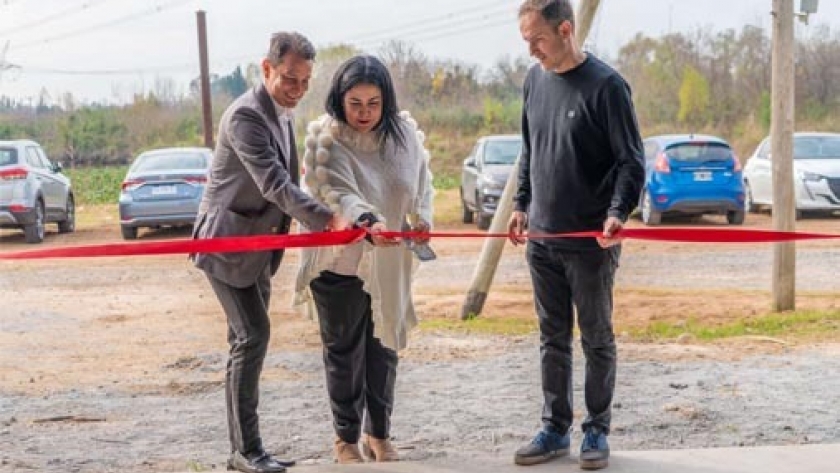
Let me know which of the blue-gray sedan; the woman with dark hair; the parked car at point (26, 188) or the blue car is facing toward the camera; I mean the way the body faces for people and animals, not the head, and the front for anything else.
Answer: the woman with dark hair

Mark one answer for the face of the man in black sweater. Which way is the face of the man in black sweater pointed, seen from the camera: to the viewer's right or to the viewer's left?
to the viewer's left

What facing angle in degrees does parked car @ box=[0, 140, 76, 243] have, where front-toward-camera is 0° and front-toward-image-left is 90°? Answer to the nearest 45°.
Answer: approximately 225°

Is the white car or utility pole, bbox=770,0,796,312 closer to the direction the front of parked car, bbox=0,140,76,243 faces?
the white car

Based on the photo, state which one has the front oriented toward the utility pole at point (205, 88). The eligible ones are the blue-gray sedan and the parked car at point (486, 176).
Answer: the blue-gray sedan

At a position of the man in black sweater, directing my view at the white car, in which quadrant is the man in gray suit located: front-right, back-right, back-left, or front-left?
back-left

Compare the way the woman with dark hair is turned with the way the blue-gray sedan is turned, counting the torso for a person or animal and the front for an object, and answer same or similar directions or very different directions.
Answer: very different directions

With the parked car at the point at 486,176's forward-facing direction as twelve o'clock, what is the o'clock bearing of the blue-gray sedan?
The blue-gray sedan is roughly at 4 o'clock from the parked car.

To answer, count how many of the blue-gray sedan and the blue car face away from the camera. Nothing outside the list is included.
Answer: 2

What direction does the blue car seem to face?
away from the camera

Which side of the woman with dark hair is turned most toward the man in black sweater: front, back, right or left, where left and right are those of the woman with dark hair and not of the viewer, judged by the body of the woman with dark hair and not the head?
left

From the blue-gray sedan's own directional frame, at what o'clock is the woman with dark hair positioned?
The woman with dark hair is roughly at 6 o'clock from the blue-gray sedan.

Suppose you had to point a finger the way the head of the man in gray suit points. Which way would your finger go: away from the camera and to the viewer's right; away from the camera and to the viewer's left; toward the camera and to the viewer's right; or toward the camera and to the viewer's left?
toward the camera and to the viewer's right

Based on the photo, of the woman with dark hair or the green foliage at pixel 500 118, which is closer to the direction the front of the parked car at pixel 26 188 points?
the green foliage

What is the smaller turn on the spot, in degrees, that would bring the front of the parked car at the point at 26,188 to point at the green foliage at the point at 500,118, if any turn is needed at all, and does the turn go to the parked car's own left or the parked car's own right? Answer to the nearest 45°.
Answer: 0° — it already faces it

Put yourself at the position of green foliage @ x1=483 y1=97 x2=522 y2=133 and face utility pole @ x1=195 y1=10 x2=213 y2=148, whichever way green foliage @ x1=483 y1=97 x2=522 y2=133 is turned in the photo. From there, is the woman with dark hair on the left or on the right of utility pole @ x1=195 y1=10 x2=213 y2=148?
left

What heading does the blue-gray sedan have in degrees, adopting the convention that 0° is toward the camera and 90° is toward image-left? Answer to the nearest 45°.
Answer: approximately 180°
